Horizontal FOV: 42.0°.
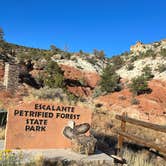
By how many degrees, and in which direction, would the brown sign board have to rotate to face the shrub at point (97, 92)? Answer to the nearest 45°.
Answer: approximately 180°

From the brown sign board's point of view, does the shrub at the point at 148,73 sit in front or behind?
behind

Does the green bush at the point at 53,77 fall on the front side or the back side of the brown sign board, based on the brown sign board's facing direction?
on the back side

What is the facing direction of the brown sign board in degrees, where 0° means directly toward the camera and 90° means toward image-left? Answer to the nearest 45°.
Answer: approximately 0°

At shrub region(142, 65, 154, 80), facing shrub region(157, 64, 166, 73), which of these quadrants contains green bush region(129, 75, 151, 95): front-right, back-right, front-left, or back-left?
back-right

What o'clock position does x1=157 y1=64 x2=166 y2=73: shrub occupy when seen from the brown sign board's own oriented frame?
The shrub is roughly at 7 o'clock from the brown sign board.
